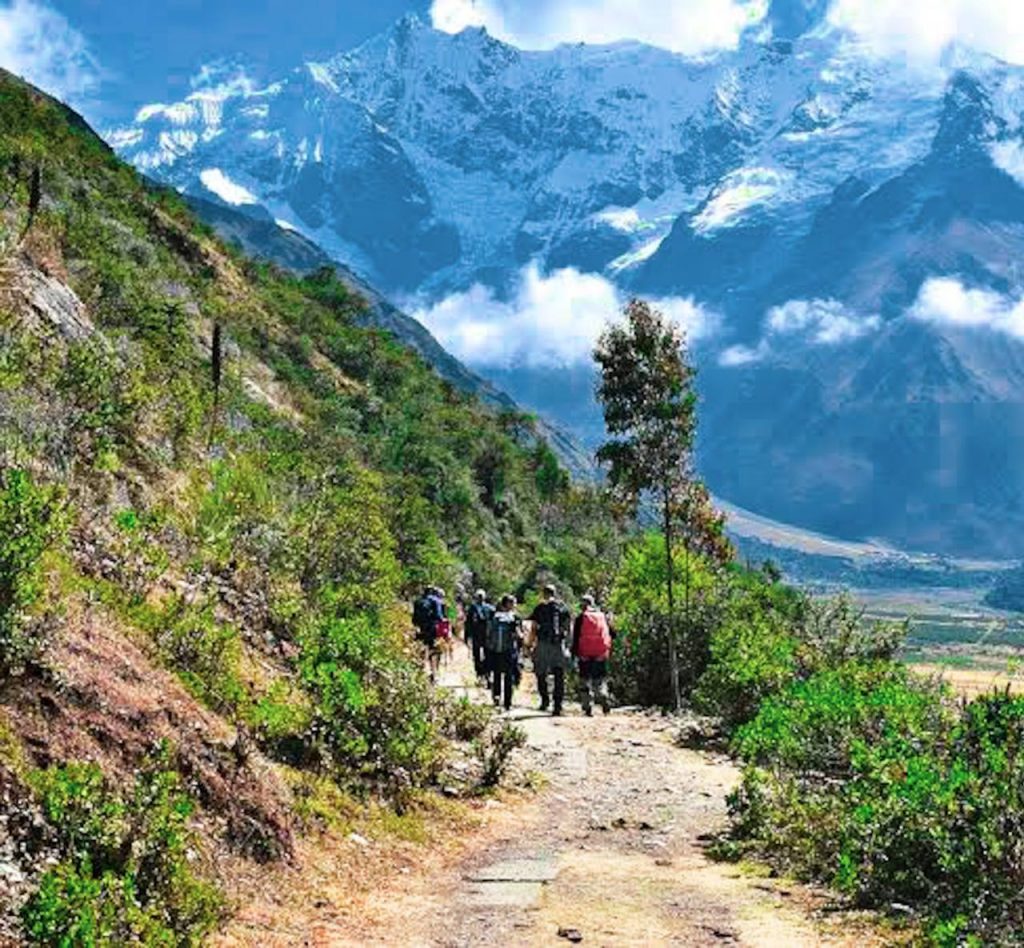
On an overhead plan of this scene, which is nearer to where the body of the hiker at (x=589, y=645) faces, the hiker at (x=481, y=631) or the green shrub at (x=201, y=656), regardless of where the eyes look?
the hiker

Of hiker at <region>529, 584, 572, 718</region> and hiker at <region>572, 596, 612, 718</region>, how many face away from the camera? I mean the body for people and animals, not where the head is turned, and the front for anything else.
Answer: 2

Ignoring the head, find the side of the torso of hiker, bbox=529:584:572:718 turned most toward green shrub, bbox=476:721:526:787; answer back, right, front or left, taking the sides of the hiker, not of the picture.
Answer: back

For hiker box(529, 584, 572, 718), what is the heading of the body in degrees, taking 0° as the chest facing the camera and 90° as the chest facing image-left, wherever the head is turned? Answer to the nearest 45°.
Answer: approximately 180°

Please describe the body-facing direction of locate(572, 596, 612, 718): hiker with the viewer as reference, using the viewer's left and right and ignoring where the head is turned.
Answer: facing away from the viewer

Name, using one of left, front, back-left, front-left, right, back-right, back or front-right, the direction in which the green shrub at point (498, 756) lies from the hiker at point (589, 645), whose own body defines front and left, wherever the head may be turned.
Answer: back
